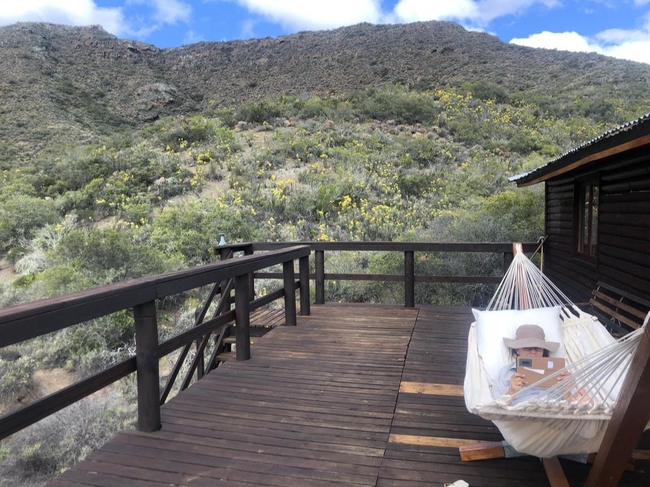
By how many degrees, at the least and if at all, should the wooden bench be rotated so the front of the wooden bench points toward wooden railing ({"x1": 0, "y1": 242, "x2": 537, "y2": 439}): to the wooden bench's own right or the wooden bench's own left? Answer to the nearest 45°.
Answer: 0° — it already faces it

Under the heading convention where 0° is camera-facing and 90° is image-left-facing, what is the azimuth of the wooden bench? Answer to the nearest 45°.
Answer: approximately 45°

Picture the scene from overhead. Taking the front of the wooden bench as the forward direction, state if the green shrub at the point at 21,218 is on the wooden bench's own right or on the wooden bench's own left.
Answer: on the wooden bench's own right

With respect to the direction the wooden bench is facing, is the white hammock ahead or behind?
ahead

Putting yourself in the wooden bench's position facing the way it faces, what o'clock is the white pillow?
The white pillow is roughly at 11 o'clock from the wooden bench.
